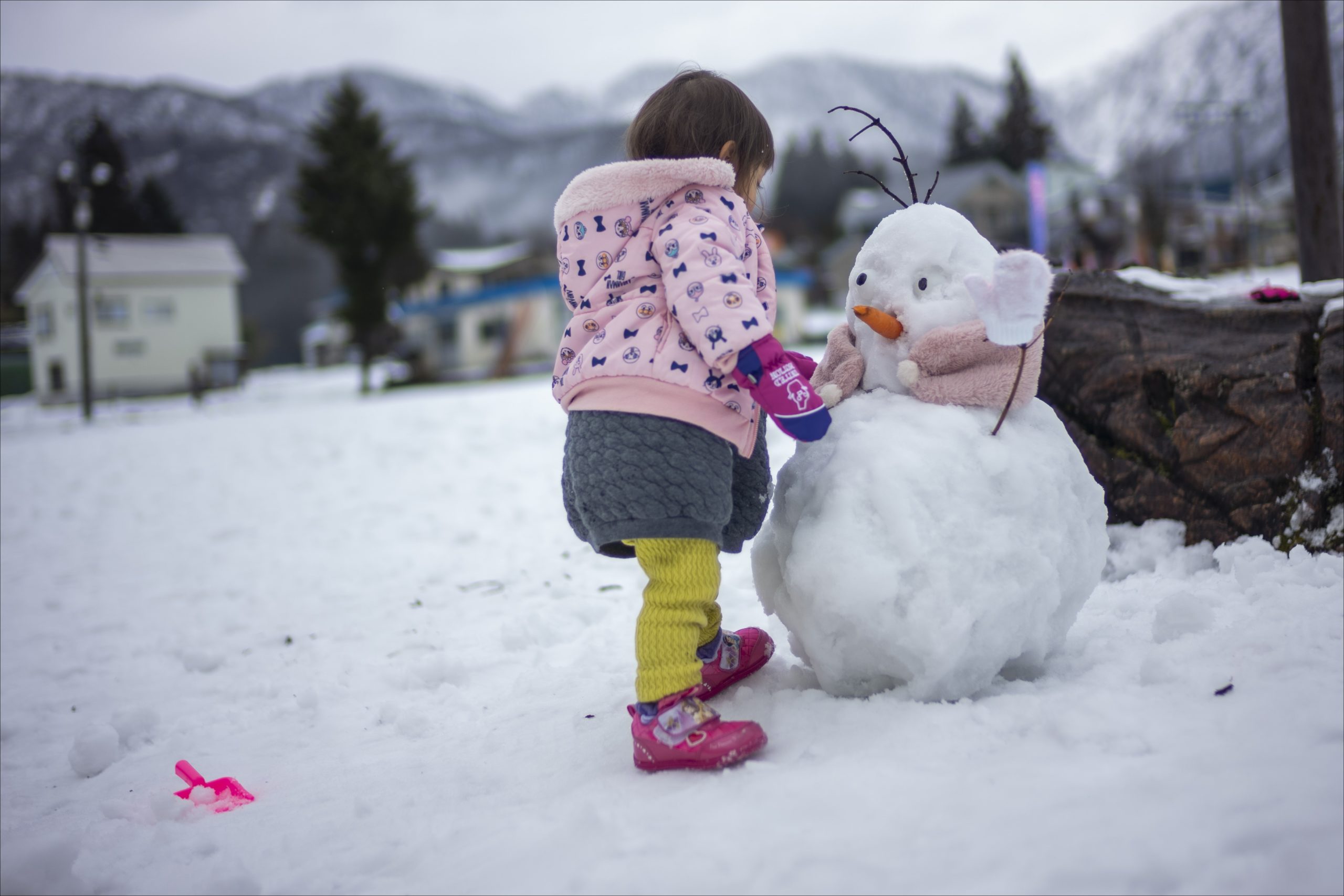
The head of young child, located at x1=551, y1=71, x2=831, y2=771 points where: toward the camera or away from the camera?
away from the camera

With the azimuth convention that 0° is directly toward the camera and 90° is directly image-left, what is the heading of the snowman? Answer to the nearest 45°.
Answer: approximately 45°

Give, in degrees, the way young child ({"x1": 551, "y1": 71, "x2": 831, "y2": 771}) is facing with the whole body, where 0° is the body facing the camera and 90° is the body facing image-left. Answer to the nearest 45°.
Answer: approximately 225°

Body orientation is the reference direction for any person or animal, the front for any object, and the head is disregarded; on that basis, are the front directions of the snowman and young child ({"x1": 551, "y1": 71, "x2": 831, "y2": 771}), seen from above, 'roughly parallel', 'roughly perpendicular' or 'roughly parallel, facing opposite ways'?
roughly parallel, facing opposite ways

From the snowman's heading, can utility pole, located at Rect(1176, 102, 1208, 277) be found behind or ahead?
behind

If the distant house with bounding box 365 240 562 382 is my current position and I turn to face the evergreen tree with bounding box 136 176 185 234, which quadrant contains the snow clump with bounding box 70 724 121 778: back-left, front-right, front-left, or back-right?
back-left

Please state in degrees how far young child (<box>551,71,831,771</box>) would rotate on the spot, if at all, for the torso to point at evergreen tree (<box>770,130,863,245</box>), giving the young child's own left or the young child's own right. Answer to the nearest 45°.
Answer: approximately 45° to the young child's own left

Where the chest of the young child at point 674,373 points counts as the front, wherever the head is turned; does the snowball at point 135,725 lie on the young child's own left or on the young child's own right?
on the young child's own left
